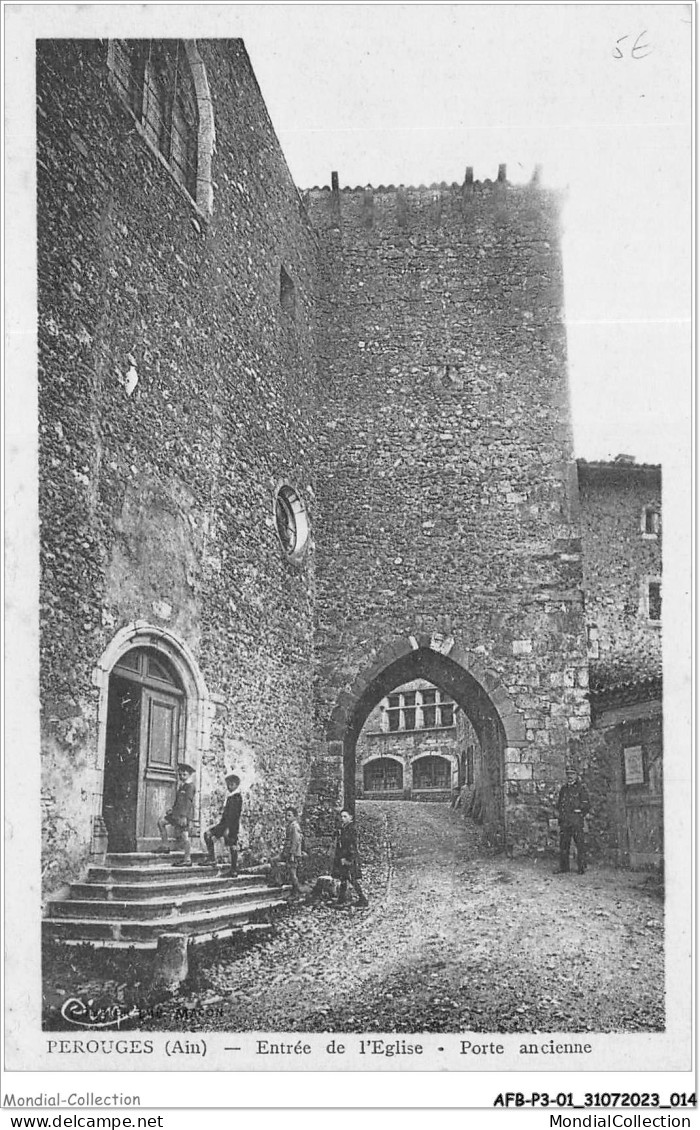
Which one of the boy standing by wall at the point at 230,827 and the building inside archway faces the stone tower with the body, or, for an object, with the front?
the building inside archway

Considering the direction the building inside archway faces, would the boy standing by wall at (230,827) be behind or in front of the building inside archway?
in front

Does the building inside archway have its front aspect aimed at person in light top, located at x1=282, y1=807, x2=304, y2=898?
yes

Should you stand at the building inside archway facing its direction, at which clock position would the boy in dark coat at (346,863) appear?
The boy in dark coat is roughly at 12 o'clock from the building inside archway.

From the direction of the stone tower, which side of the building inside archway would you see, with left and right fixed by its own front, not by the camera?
front
